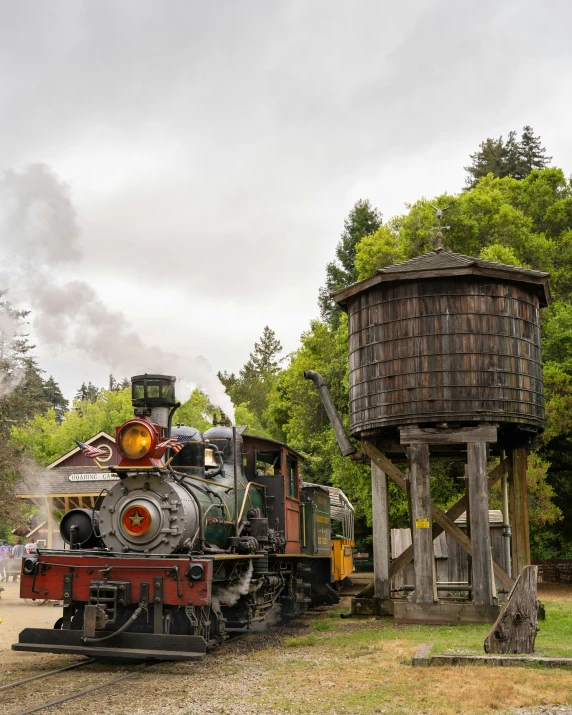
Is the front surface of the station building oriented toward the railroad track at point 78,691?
yes

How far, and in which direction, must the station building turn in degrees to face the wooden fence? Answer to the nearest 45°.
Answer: approximately 90° to its left

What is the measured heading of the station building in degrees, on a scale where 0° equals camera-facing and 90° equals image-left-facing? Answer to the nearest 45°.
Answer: approximately 0°

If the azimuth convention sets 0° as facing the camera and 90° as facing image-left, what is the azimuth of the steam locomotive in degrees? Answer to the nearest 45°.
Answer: approximately 45°

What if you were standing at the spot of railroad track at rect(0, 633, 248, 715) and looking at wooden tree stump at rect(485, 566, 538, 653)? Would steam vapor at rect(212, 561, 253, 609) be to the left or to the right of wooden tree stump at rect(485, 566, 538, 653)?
left

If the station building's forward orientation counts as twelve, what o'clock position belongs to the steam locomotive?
The steam locomotive is roughly at 12 o'clock from the station building.

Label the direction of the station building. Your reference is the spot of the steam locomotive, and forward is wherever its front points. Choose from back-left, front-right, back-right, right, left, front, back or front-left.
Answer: back-right
